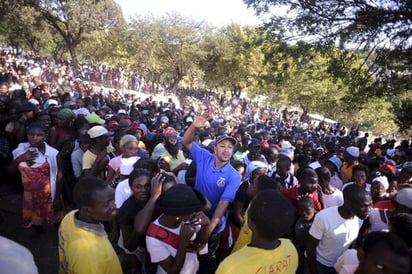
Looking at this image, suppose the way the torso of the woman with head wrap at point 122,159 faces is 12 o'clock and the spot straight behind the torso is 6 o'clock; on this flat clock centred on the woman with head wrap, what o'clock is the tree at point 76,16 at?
The tree is roughly at 7 o'clock from the woman with head wrap.

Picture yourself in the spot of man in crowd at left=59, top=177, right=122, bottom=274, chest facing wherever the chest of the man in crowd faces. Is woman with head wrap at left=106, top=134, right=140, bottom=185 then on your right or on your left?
on your left

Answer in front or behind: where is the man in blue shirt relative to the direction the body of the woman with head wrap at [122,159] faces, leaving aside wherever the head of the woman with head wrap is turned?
in front

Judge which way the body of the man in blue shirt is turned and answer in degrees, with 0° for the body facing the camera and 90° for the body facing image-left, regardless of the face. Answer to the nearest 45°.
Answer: approximately 315°
